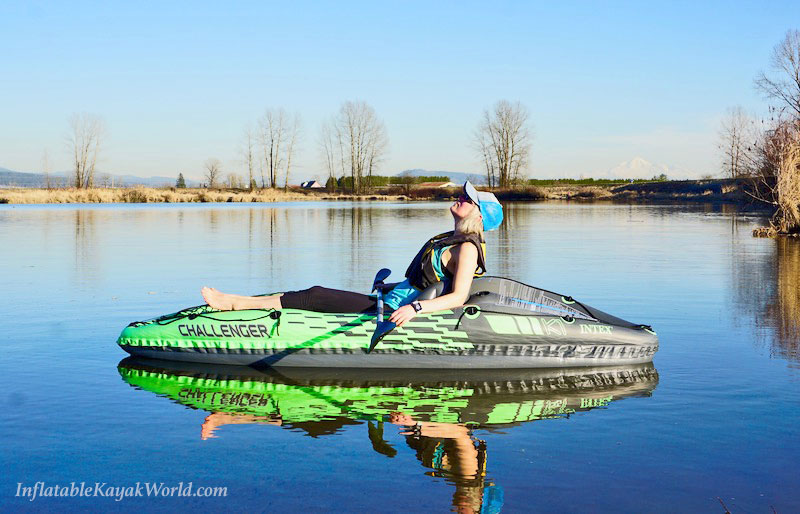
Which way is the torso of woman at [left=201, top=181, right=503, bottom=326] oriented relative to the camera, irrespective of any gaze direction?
to the viewer's left

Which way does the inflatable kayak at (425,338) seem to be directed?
to the viewer's left
